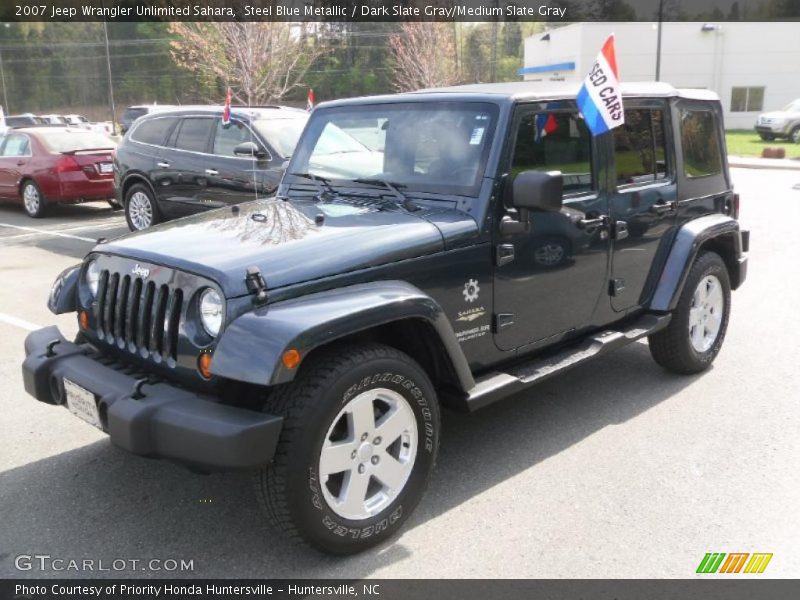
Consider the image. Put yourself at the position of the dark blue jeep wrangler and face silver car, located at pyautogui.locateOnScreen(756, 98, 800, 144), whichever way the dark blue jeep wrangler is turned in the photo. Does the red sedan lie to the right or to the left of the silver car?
left

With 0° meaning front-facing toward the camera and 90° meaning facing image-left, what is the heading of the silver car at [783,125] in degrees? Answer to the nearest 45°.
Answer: approximately 45°

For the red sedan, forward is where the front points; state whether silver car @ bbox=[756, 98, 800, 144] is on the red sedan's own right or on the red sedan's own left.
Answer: on the red sedan's own right

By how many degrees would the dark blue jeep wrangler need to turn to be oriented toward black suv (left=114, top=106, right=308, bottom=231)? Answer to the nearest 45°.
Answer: approximately 135° to its right

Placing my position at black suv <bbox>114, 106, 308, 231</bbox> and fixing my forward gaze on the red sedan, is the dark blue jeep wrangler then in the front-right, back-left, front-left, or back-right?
back-left

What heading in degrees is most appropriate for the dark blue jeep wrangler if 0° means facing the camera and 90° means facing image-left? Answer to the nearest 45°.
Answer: approximately 45°

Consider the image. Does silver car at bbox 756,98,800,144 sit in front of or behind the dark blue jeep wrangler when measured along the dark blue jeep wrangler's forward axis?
behind

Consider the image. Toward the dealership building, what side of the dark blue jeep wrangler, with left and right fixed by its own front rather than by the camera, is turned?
back

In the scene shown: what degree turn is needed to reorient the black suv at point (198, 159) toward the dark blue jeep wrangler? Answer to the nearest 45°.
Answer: approximately 45° to its right

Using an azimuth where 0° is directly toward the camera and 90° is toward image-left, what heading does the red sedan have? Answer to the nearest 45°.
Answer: approximately 135°
